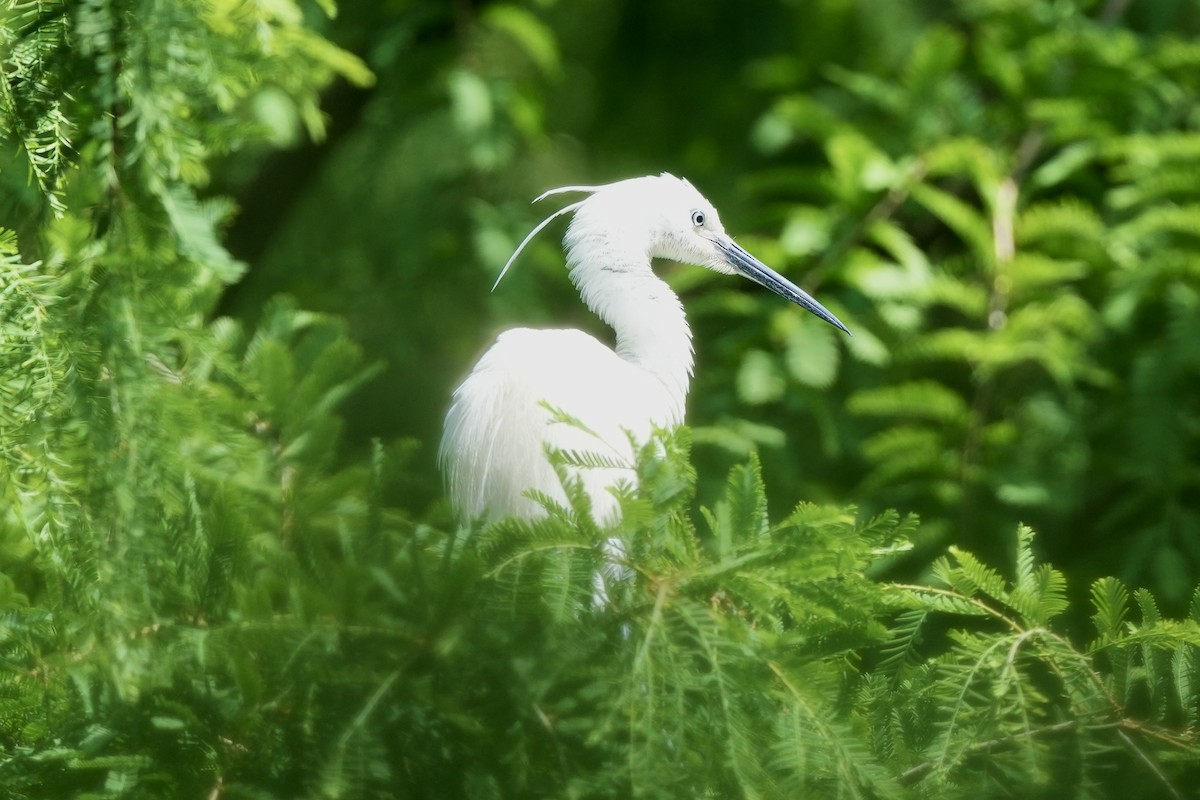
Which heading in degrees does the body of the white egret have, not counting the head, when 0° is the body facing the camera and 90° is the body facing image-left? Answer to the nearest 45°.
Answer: approximately 270°
